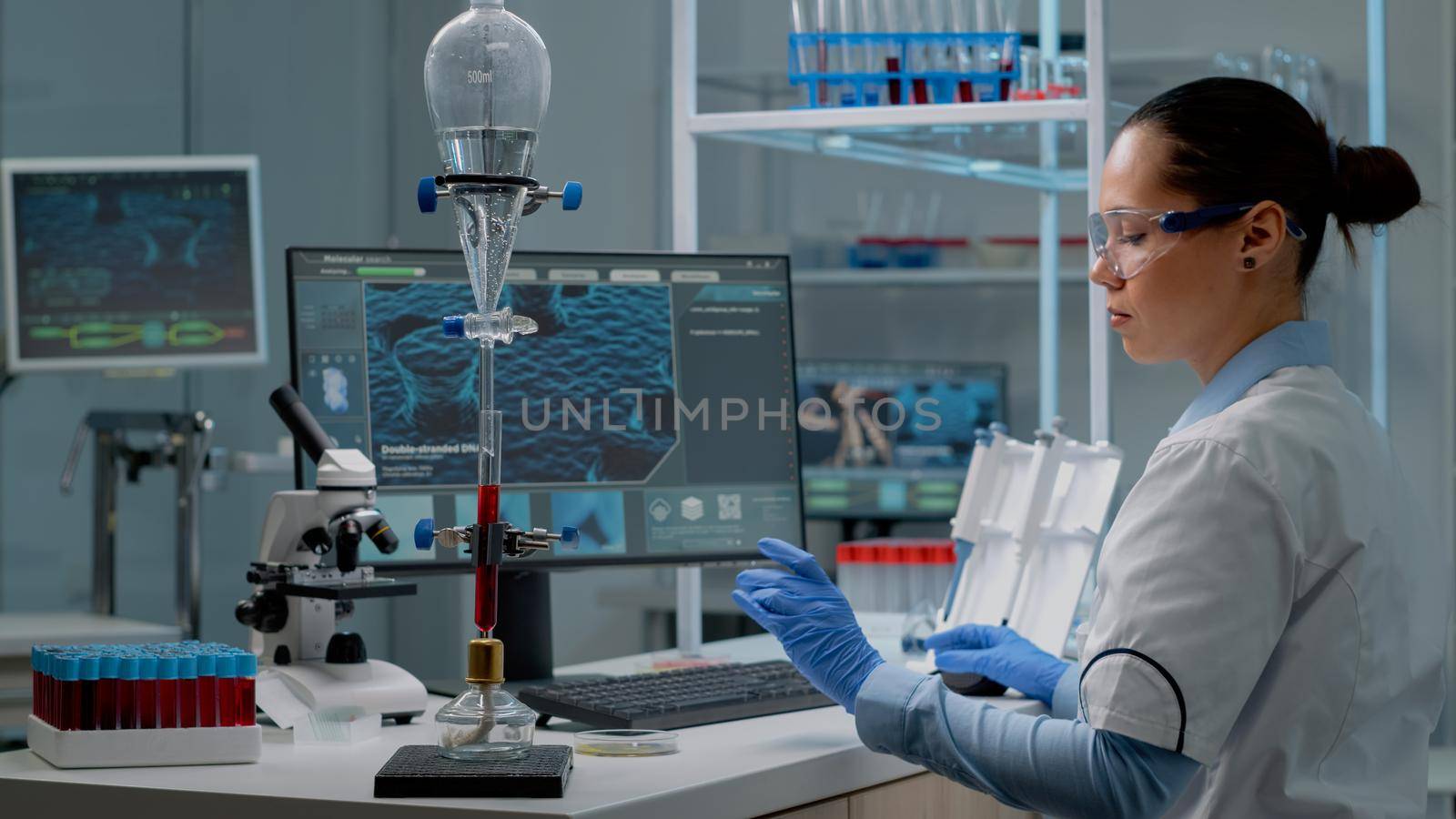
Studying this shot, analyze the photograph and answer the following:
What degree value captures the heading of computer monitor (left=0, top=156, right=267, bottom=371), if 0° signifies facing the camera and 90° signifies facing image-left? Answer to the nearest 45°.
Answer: approximately 0°

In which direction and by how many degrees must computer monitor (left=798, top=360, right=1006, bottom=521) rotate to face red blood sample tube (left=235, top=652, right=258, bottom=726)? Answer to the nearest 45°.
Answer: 0° — it already faces it

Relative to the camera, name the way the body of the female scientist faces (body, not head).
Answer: to the viewer's left

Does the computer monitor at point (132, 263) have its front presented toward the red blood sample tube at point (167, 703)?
yes

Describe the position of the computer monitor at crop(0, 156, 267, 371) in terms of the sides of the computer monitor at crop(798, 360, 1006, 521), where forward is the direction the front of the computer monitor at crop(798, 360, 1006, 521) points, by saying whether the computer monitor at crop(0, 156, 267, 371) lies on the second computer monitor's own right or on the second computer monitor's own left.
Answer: on the second computer monitor's own right

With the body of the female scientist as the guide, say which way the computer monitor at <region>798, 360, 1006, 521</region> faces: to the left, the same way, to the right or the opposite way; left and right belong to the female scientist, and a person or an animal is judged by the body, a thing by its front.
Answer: to the left

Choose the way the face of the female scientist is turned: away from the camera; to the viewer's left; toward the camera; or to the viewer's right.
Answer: to the viewer's left
